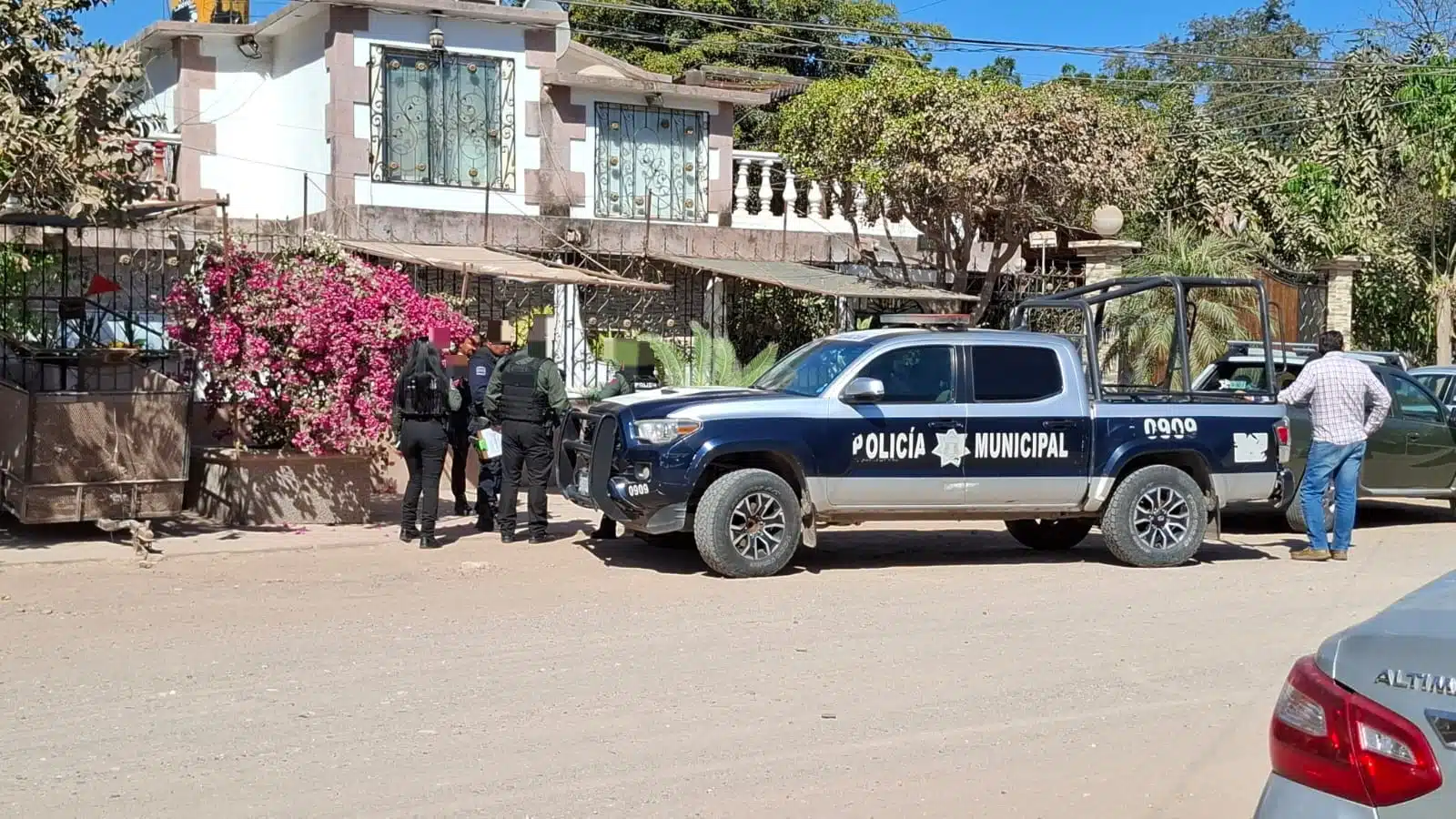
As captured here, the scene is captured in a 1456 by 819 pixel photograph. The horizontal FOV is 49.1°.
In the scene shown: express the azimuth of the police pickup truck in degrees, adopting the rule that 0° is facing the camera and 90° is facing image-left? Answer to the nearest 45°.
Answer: approximately 45°

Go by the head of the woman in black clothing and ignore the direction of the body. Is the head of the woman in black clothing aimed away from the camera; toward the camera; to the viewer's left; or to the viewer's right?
away from the camera

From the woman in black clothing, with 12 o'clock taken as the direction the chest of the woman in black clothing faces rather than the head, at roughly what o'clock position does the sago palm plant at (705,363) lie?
The sago palm plant is roughly at 1 o'clock from the woman in black clothing.

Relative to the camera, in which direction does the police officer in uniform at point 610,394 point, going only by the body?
to the viewer's left

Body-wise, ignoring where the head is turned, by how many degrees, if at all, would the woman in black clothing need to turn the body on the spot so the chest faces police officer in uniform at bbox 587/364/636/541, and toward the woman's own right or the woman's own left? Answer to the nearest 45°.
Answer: approximately 45° to the woman's own right

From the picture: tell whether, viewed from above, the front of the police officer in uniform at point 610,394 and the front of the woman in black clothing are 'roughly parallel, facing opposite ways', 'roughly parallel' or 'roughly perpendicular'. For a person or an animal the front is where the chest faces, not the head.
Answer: roughly perpendicular

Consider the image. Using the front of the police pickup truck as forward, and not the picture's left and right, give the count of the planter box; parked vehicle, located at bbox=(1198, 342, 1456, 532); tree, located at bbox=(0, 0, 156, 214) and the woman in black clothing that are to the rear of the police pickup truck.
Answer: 1

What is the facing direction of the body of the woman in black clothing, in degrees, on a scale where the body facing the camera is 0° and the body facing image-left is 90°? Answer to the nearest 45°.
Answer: approximately 180°

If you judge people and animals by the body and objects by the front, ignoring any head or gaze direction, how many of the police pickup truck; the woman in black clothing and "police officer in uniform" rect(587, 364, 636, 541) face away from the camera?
1

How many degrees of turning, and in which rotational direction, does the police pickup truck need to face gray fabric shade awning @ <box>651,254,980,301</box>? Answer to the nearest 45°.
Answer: approximately 135° to its right

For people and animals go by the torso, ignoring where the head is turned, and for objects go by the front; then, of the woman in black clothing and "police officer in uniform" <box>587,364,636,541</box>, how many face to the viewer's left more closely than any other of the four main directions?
1

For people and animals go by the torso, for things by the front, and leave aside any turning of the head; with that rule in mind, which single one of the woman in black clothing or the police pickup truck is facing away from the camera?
the woman in black clothing

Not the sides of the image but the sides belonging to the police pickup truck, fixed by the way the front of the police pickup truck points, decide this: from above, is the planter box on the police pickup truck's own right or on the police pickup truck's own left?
on the police pickup truck's own right

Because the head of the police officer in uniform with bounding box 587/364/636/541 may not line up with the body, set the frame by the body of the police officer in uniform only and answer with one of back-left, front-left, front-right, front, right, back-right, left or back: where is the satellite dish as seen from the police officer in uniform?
right

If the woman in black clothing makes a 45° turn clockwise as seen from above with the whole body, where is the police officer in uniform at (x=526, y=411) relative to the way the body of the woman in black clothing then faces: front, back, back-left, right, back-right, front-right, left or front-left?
front-right

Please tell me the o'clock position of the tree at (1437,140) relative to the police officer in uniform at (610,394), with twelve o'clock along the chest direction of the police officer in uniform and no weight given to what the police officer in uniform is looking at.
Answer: The tree is roughly at 5 o'clock from the police officer in uniform.
